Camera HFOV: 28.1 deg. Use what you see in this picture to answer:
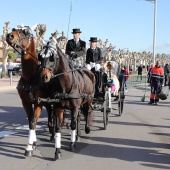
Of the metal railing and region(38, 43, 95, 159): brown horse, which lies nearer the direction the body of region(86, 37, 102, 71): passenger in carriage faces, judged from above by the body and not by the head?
the brown horse

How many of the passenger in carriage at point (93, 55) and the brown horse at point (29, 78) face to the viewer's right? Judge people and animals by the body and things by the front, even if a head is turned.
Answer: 0

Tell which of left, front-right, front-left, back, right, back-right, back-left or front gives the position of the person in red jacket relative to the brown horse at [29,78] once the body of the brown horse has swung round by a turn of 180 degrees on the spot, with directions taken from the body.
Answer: front

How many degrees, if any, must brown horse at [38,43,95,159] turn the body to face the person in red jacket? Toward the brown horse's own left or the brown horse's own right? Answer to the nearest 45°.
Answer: approximately 180°

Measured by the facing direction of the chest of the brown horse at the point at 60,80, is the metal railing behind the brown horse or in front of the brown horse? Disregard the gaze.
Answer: behind

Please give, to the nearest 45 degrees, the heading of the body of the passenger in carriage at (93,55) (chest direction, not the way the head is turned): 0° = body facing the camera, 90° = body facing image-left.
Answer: approximately 0°

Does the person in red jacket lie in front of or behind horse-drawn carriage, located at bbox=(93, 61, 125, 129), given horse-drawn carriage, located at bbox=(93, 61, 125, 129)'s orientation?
behind

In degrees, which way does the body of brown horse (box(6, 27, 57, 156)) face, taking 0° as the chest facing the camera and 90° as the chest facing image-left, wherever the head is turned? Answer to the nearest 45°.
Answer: approximately 45°

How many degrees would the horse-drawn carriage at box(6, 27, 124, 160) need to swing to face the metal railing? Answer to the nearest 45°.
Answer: approximately 135° to its right

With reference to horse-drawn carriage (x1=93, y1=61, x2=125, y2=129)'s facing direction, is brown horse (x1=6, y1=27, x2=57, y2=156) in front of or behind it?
in front

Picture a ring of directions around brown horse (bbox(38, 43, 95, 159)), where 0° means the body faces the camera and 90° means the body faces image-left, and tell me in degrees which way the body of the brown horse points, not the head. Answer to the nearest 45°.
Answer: approximately 45°

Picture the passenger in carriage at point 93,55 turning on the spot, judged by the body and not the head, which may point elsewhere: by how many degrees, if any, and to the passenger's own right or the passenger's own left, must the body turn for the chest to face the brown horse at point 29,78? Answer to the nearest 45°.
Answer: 0° — they already face it

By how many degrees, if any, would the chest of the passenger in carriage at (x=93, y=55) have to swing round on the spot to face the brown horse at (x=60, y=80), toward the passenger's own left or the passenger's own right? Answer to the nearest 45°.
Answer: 0° — they already face it

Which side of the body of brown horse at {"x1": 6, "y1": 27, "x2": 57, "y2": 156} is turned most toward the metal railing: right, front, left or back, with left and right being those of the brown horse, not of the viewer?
back

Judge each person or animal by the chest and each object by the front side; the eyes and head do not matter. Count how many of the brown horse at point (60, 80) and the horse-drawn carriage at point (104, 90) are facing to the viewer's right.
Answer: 0
